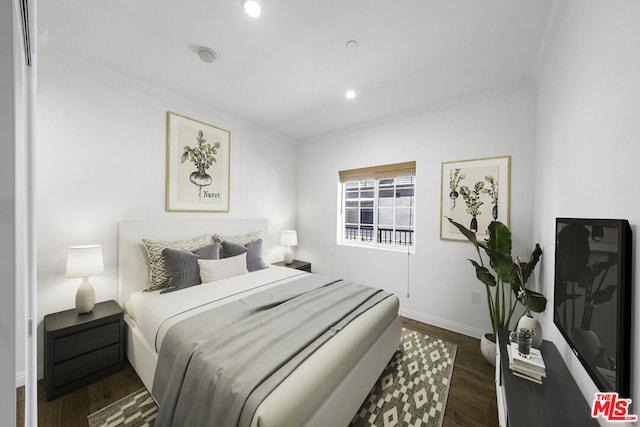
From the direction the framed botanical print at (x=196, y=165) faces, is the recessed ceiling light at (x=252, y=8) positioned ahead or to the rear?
ahead

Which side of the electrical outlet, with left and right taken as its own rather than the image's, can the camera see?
front

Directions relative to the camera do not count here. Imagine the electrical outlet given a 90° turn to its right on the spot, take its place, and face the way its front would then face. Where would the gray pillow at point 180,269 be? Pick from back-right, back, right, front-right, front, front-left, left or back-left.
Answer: front-left

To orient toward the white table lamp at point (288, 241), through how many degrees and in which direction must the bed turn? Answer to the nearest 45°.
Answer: approximately 135° to its left

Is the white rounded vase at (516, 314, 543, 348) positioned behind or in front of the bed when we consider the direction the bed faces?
in front

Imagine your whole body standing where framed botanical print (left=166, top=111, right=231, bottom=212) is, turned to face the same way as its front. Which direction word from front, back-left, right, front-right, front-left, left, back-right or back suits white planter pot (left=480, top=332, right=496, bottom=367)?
front

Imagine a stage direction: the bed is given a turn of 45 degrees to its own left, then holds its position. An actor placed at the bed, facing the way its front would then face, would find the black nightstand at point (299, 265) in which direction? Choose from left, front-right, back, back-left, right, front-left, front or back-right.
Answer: left

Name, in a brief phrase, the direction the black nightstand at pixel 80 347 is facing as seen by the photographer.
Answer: facing the viewer and to the right of the viewer

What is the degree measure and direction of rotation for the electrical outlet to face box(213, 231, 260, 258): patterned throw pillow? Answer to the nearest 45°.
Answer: approximately 45° to its right

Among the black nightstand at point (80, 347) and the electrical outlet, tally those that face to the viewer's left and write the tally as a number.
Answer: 0

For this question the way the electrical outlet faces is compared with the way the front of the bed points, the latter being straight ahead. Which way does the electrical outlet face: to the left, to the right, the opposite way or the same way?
to the right
